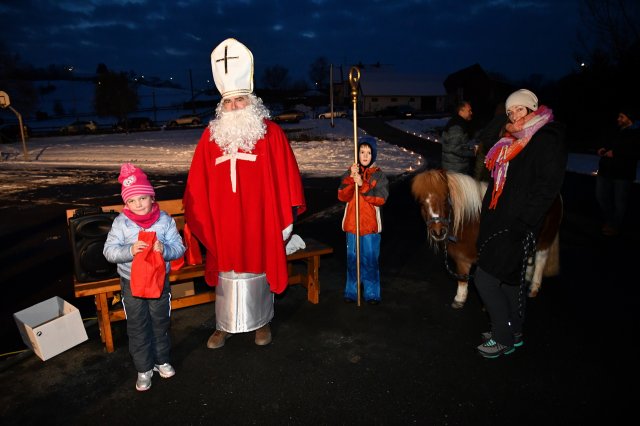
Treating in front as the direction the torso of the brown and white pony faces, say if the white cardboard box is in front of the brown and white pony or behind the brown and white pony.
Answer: in front

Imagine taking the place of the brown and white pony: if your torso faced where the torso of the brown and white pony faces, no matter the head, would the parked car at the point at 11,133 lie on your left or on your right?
on your right

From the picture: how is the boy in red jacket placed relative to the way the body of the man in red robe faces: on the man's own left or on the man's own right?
on the man's own left

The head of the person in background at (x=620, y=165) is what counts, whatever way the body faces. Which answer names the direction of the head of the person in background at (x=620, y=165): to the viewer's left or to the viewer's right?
to the viewer's left

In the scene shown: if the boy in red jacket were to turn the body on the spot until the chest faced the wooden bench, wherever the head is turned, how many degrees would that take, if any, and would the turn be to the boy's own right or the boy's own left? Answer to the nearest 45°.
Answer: approximately 90° to the boy's own right

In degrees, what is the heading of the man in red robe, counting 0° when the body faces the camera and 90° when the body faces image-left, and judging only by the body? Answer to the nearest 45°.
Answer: approximately 0°
